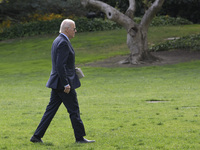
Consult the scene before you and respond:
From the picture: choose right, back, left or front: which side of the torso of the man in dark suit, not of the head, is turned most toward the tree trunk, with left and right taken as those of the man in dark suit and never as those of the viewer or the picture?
left

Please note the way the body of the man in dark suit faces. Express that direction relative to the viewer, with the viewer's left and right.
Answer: facing to the right of the viewer

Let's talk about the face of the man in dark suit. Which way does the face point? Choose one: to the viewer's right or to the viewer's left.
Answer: to the viewer's right

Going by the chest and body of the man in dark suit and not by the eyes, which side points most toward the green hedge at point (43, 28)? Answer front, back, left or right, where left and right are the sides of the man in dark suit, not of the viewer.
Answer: left
